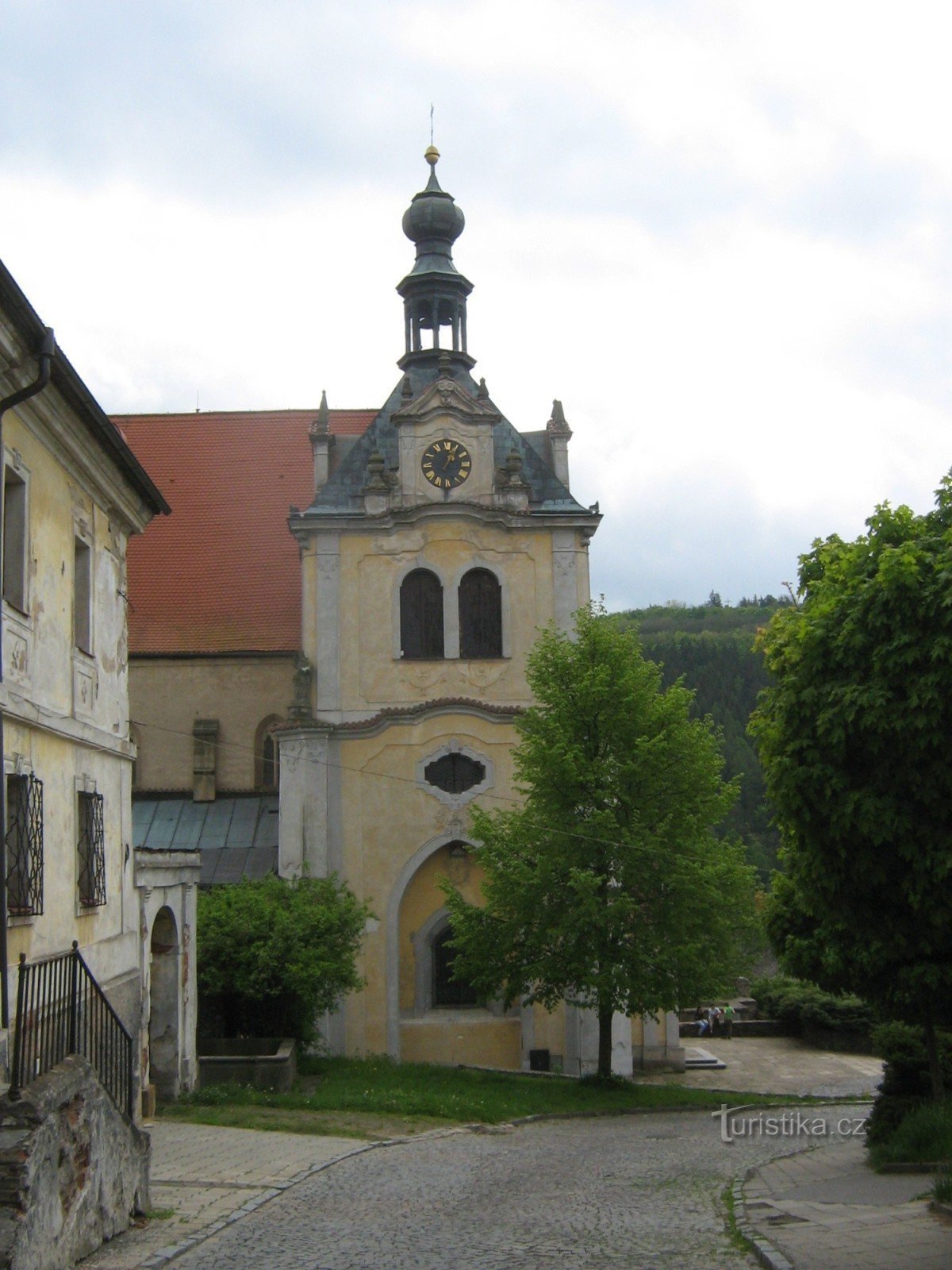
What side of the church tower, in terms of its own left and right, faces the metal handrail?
front

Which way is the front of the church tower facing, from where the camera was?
facing the viewer

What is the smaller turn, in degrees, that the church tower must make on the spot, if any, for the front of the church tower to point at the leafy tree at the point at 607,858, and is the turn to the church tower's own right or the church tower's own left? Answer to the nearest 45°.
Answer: approximately 45° to the church tower's own left

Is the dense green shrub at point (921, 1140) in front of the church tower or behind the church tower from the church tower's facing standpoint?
in front

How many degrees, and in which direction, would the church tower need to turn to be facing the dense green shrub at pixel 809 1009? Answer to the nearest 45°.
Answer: approximately 135° to its left

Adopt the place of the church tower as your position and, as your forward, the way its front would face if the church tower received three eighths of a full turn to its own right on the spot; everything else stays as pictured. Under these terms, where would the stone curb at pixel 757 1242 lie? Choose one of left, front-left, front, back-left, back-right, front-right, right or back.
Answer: back-left

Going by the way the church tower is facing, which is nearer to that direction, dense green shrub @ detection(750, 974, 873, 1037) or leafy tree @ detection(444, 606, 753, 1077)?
the leafy tree

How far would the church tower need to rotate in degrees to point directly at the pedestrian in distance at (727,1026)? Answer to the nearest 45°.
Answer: approximately 135° to its left

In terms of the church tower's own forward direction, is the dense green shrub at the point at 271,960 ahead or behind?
ahead

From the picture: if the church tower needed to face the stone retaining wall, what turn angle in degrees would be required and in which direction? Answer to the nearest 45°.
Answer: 0° — it already faces it
